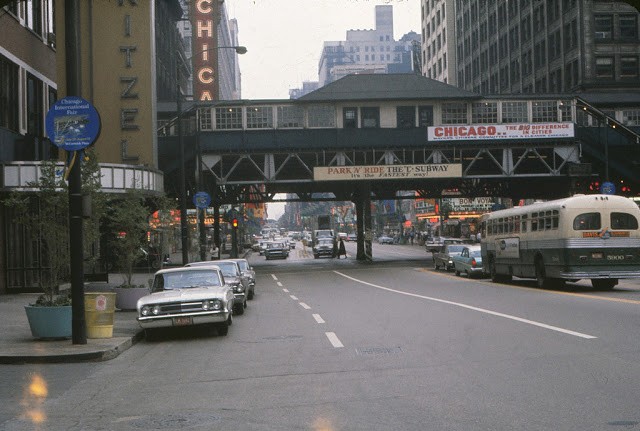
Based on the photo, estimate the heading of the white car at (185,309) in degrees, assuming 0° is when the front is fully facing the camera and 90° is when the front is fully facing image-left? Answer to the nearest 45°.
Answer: approximately 0°

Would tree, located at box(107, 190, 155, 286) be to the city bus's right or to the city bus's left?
on its left

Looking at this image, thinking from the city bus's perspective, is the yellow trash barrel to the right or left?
on its left

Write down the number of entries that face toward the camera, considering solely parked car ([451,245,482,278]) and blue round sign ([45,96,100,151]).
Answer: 1

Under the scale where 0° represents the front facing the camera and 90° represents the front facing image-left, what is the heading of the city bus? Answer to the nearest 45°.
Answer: approximately 135°

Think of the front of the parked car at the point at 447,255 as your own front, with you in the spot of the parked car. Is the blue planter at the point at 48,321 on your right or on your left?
on your left
